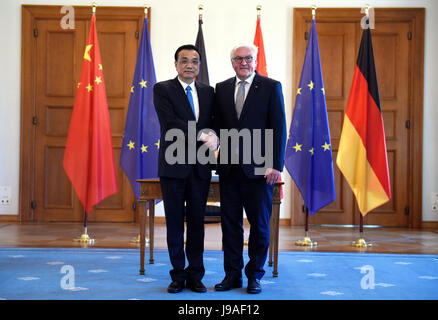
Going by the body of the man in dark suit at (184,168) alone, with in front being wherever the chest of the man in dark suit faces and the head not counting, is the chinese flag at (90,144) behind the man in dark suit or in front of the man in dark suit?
behind

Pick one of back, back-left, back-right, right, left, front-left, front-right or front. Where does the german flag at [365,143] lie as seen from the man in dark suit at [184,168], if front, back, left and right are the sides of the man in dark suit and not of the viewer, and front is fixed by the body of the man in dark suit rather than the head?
back-left

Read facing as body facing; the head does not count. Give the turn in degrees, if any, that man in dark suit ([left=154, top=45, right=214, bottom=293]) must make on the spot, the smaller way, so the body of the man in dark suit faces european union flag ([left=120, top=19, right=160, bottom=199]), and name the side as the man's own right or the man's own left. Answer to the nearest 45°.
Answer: approximately 180°

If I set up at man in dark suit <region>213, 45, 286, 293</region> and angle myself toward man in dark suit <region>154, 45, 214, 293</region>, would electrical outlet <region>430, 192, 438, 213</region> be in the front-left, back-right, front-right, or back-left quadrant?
back-right

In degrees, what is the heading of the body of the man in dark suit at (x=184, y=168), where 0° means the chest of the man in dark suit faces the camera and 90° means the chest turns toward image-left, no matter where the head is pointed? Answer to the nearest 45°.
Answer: approximately 0°

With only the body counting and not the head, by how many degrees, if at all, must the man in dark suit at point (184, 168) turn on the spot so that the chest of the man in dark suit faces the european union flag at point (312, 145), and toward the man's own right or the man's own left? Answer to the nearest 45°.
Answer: approximately 135° to the man's own left
